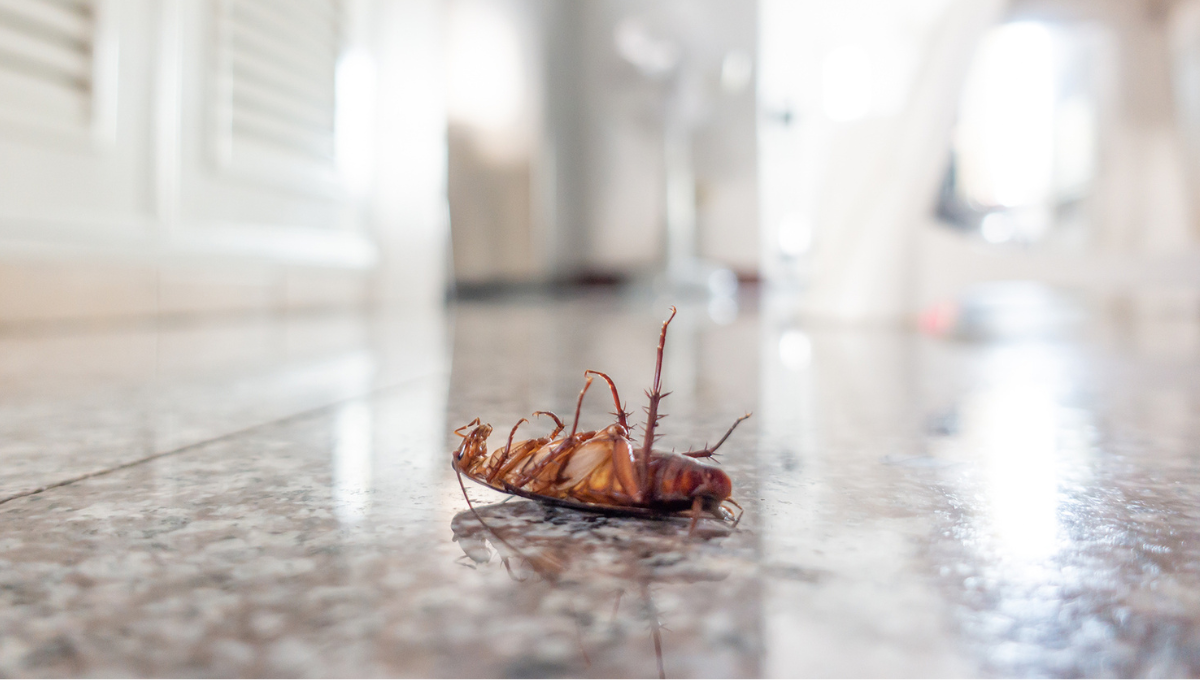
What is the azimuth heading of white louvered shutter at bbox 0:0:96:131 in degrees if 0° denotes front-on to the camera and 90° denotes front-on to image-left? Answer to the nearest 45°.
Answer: approximately 315°

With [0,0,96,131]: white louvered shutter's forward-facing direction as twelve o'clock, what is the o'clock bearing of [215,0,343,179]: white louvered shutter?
[215,0,343,179]: white louvered shutter is roughly at 9 o'clock from [0,0,96,131]: white louvered shutter.

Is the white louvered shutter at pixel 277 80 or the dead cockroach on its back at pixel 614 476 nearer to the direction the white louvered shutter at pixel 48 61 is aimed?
the dead cockroach on its back

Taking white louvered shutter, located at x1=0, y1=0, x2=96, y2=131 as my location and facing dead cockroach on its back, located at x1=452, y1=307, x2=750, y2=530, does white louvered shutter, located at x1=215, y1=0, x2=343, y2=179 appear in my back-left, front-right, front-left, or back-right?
back-left

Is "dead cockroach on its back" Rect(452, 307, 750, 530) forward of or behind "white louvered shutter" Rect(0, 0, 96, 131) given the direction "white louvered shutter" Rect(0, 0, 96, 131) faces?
forward

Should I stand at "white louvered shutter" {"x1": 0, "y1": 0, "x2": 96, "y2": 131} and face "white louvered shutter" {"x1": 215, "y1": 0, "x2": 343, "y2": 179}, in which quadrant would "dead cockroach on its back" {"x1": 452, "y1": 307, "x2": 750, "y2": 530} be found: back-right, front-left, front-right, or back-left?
back-right
